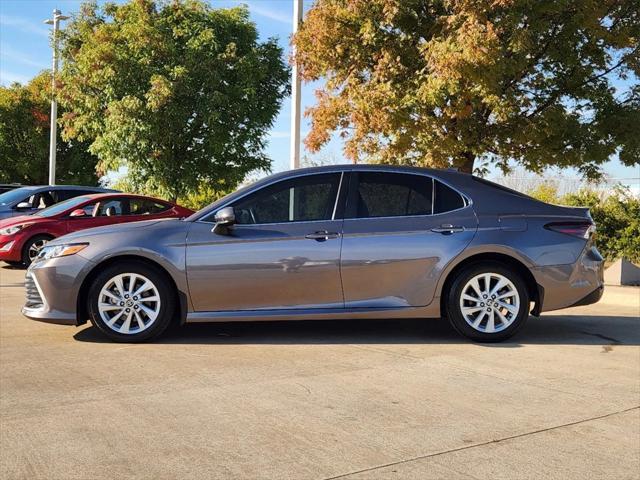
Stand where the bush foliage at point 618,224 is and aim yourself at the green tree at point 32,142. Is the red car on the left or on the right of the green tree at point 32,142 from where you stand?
left

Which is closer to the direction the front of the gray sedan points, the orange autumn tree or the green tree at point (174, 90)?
the green tree

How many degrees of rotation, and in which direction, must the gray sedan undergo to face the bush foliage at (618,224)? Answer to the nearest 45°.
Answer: approximately 135° to its right

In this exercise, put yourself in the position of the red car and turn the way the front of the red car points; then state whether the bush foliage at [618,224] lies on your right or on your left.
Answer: on your left

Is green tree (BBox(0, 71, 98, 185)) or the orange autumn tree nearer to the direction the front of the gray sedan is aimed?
the green tree

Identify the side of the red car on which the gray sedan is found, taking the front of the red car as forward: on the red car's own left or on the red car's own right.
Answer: on the red car's own left

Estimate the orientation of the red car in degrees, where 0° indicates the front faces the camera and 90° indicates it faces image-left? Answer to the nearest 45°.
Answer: approximately 45°

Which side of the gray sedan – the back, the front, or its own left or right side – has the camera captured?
left

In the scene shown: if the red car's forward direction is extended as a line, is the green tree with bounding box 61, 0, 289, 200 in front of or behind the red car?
behind
